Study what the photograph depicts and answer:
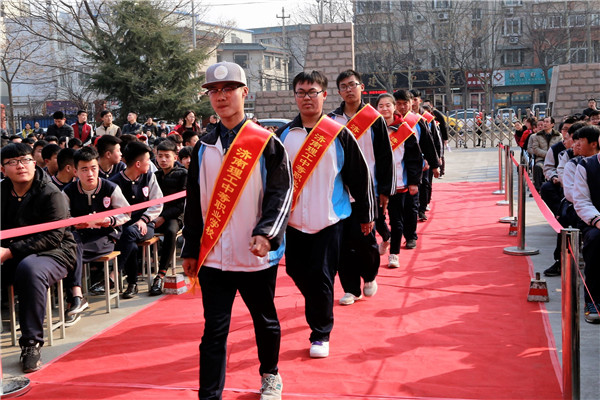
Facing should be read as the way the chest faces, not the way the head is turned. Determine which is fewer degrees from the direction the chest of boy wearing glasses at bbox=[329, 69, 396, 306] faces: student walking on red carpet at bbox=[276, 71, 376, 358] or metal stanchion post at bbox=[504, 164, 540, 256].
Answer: the student walking on red carpet

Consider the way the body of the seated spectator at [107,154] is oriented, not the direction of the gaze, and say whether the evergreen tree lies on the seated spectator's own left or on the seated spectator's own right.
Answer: on the seated spectator's own left

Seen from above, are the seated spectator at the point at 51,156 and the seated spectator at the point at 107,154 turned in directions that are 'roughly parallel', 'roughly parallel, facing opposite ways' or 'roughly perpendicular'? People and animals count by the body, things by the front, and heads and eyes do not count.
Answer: roughly parallel

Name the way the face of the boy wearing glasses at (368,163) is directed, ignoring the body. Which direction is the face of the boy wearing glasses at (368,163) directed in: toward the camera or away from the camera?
toward the camera

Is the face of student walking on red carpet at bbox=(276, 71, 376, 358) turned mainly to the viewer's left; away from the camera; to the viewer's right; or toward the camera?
toward the camera

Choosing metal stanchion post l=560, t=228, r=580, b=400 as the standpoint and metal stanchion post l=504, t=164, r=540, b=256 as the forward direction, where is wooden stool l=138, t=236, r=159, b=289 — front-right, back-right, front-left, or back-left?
front-left

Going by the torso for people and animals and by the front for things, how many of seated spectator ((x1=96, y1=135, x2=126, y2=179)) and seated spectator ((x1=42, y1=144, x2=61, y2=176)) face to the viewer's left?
0

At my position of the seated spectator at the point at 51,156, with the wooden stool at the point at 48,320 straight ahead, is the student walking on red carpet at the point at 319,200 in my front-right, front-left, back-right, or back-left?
front-left

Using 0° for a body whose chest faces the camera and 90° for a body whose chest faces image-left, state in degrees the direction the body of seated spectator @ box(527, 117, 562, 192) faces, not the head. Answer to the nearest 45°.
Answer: approximately 45°

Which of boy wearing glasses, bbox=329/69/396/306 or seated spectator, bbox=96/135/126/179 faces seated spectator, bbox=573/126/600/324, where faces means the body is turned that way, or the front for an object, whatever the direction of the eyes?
seated spectator, bbox=96/135/126/179

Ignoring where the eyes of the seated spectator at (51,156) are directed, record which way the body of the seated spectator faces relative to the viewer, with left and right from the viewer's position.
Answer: facing the viewer and to the right of the viewer

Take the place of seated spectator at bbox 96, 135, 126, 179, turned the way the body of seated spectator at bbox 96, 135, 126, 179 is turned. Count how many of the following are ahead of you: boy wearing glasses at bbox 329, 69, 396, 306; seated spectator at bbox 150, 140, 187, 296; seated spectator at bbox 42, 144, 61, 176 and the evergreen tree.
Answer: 2

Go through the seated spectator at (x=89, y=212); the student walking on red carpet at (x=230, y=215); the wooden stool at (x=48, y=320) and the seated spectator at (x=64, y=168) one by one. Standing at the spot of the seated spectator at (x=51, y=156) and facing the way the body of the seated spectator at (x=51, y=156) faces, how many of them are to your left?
0

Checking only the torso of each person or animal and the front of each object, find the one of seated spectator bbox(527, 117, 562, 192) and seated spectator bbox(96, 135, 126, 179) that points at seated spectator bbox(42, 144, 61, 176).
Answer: seated spectator bbox(527, 117, 562, 192)

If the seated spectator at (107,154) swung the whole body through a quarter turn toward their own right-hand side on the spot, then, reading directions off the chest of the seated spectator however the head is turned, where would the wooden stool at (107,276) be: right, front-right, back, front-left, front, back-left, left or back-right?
front-left
